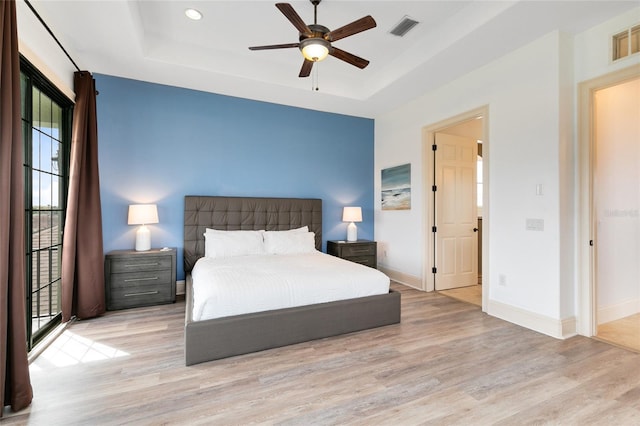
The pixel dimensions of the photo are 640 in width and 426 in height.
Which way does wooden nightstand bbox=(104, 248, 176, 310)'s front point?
toward the camera

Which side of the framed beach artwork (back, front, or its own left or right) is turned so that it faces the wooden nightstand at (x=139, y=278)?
front

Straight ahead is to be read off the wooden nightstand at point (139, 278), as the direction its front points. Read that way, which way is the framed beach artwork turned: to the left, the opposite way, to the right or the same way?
to the right

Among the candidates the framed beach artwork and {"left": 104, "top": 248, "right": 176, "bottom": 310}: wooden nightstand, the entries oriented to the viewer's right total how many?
0

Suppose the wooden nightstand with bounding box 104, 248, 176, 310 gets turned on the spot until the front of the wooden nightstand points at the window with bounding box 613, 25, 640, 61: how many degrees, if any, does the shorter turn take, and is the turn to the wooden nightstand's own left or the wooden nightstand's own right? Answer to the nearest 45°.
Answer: approximately 45° to the wooden nightstand's own left

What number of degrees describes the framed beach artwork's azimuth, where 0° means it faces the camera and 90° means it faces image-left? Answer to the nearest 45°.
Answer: approximately 45°

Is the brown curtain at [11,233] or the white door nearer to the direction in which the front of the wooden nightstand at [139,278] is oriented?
the brown curtain

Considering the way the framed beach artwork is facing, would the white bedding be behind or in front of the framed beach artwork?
in front

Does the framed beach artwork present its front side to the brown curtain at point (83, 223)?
yes

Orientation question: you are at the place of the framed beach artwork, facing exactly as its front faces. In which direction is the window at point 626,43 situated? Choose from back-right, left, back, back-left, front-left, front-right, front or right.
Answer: left

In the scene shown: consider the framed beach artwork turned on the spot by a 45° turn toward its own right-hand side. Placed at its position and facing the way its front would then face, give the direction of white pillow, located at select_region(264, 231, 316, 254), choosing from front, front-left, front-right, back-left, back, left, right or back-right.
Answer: front-left
